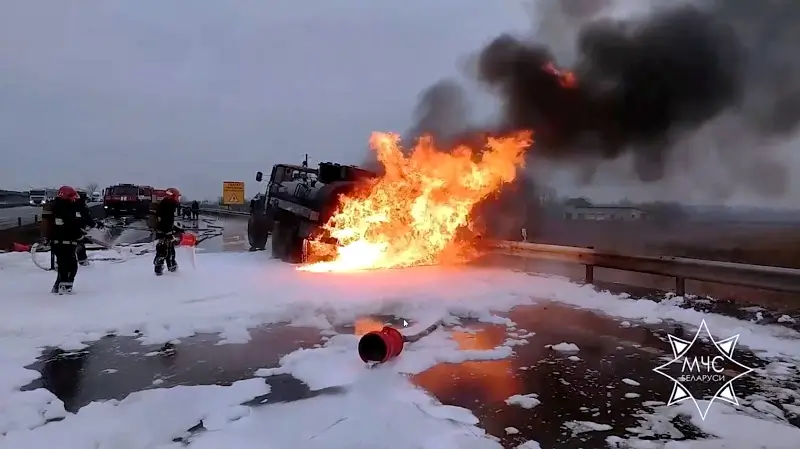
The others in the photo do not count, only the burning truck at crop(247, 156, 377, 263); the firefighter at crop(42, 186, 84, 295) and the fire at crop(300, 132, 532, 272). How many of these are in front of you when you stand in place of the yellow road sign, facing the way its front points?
3

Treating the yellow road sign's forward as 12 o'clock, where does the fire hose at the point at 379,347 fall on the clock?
The fire hose is roughly at 12 o'clock from the yellow road sign.

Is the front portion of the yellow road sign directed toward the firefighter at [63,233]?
yes

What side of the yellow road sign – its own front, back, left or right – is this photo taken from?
front

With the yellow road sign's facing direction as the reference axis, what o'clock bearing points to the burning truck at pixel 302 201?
The burning truck is roughly at 12 o'clock from the yellow road sign.

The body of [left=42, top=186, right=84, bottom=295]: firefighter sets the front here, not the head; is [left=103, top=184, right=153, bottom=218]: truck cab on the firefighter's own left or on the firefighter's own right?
on the firefighter's own left

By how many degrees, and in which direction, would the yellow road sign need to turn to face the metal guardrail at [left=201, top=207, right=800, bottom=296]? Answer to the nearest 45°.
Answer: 0° — it already faces it
